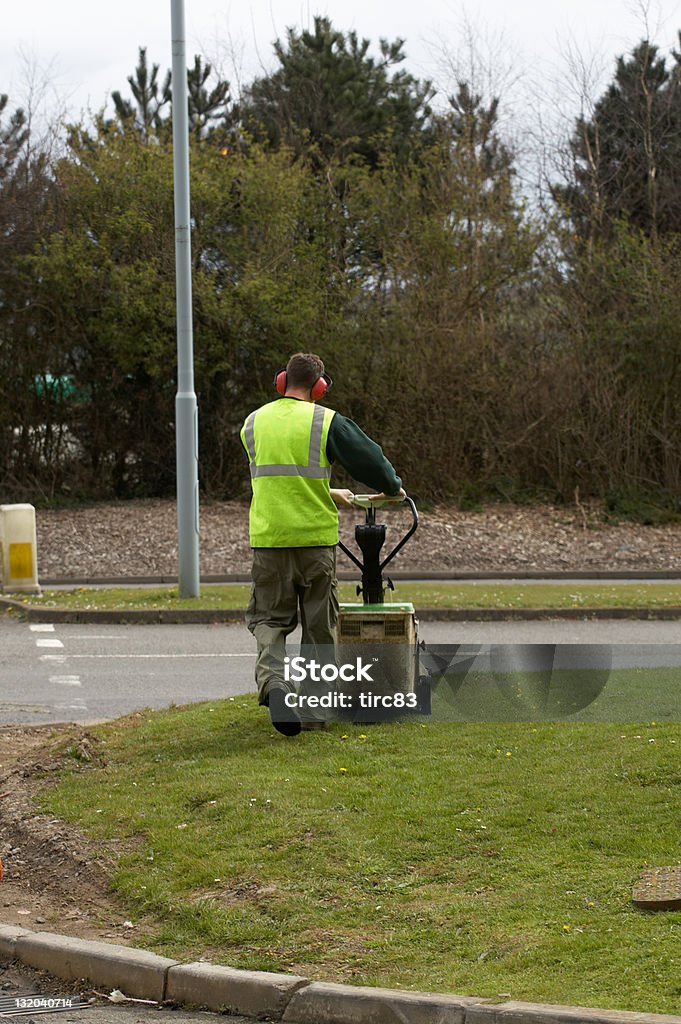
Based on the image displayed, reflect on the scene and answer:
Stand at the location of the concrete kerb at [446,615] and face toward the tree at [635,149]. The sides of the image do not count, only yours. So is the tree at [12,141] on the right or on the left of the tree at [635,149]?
left

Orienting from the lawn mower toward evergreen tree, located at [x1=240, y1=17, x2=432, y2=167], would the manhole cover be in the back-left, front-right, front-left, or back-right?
back-right

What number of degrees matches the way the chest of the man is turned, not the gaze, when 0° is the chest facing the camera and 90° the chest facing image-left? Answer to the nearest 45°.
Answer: approximately 180°

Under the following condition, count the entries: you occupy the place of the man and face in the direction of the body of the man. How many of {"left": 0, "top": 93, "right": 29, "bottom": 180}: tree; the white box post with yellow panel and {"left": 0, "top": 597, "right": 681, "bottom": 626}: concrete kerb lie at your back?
0

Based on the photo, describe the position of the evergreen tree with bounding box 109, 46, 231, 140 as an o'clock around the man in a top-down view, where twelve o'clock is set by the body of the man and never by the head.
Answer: The evergreen tree is roughly at 12 o'clock from the man.

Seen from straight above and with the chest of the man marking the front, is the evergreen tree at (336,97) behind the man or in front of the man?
in front

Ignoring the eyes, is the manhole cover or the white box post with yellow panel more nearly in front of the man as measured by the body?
the white box post with yellow panel

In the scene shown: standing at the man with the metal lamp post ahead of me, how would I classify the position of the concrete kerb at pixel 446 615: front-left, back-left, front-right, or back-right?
front-right

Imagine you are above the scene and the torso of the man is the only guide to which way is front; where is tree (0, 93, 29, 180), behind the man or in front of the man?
in front

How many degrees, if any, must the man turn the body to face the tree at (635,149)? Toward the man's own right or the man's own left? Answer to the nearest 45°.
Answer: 0° — they already face it

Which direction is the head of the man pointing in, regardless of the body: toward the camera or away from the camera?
away from the camera

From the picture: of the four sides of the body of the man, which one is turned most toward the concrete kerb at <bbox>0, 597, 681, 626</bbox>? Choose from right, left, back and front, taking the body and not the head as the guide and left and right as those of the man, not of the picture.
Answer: front

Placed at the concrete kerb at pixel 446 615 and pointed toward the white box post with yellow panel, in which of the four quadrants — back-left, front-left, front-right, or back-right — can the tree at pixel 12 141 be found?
front-right

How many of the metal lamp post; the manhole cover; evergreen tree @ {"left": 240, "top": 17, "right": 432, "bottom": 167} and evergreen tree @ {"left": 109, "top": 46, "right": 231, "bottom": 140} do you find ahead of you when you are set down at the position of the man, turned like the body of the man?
3

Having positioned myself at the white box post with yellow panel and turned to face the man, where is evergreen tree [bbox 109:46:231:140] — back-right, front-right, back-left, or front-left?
back-left
